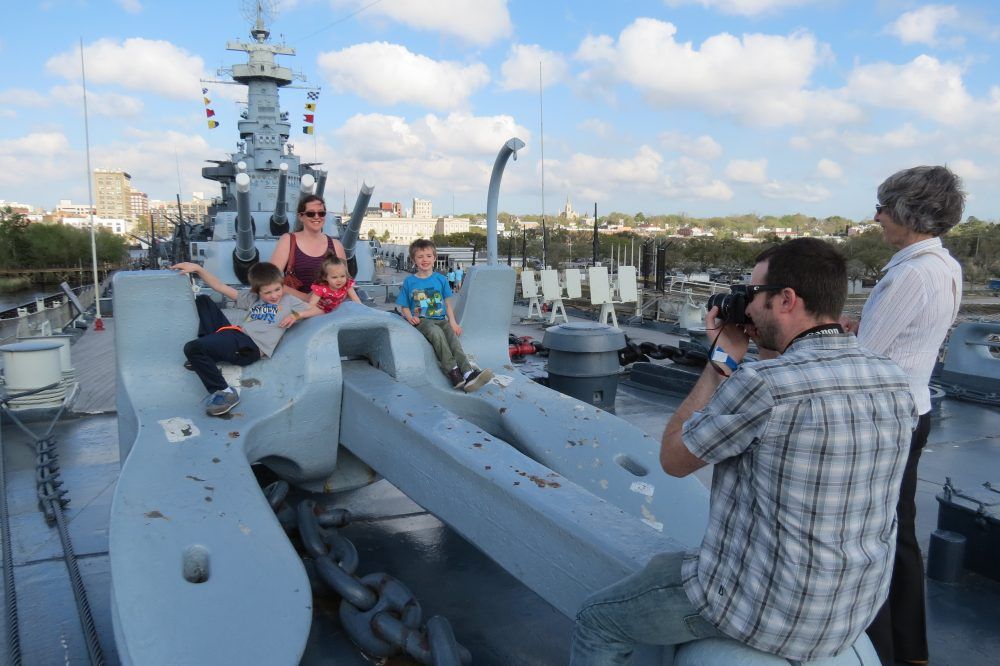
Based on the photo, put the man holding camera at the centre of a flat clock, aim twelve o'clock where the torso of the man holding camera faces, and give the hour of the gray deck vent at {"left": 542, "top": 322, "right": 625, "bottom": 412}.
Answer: The gray deck vent is roughly at 1 o'clock from the man holding camera.

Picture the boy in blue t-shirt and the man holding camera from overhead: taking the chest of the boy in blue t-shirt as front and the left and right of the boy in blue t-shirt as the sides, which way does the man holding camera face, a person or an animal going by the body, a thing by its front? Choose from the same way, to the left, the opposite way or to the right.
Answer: the opposite way

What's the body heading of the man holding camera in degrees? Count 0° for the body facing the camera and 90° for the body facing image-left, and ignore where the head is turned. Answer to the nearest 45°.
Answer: approximately 135°

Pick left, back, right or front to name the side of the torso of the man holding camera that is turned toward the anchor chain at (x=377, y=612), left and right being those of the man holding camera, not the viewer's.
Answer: front

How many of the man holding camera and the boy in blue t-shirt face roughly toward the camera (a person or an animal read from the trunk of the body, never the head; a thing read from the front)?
1

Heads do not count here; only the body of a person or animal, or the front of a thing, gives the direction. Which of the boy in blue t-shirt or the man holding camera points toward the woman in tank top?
the man holding camera

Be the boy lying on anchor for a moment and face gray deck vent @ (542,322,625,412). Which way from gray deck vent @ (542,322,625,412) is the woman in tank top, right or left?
left

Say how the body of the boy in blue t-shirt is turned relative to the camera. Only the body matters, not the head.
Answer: toward the camera

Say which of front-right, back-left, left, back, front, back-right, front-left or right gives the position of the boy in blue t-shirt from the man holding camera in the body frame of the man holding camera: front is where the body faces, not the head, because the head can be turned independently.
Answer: front

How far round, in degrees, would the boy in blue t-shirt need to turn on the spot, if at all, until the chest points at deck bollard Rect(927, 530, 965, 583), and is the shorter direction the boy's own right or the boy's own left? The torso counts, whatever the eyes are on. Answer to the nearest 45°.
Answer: approximately 45° to the boy's own left

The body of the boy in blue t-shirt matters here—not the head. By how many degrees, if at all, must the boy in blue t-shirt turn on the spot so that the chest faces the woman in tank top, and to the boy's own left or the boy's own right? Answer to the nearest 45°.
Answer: approximately 90° to the boy's own right

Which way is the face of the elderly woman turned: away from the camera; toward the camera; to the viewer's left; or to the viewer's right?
to the viewer's left

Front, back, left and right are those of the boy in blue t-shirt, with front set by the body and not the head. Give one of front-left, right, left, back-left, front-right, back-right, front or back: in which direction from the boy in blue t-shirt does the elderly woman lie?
front-left

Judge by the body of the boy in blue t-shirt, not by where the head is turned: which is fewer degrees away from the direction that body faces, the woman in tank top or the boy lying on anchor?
the boy lying on anchor
